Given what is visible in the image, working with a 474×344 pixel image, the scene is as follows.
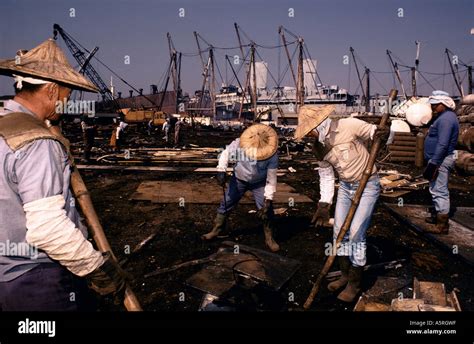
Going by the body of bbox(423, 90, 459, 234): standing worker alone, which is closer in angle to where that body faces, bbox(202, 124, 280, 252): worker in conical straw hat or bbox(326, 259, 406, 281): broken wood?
the worker in conical straw hat

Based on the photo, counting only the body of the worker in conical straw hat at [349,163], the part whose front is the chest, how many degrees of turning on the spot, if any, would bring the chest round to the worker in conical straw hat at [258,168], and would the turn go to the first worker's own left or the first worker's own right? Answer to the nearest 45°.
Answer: approximately 90° to the first worker's own right

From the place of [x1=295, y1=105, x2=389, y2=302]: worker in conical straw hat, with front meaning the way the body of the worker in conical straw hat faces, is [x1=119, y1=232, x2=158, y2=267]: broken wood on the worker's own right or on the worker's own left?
on the worker's own right

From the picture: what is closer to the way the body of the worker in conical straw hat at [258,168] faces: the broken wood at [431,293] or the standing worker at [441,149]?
the broken wood

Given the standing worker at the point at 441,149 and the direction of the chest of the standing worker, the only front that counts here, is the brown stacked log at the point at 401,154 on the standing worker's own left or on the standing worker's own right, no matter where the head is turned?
on the standing worker's own right

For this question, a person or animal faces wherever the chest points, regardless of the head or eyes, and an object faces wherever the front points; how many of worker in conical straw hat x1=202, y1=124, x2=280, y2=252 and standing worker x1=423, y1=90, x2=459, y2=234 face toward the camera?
1

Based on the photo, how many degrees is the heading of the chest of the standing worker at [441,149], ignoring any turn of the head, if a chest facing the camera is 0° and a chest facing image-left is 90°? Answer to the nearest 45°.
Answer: approximately 90°
